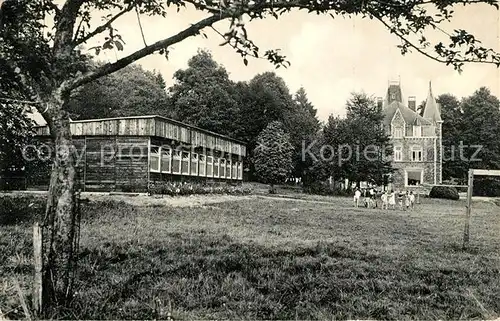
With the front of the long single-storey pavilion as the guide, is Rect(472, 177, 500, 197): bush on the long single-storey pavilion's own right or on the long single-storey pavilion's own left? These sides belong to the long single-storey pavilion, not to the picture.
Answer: on the long single-storey pavilion's own left

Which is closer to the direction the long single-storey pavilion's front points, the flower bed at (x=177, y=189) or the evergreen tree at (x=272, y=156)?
the flower bed

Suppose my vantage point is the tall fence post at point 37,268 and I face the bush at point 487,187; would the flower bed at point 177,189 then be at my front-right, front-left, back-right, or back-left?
front-left

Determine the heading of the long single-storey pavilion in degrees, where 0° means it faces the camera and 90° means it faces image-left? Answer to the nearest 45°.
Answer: approximately 315°

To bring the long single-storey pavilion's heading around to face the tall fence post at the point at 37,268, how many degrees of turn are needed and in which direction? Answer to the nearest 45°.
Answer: approximately 45° to its right

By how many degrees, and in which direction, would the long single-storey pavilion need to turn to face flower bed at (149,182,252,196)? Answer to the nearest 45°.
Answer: approximately 45° to its left

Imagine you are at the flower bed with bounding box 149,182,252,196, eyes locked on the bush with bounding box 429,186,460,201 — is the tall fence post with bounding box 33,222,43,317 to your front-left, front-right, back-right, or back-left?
back-right

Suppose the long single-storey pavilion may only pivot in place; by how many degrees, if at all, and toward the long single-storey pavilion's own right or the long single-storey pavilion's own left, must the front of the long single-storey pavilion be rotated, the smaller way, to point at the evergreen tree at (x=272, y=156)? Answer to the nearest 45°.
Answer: approximately 90° to the long single-storey pavilion's own left

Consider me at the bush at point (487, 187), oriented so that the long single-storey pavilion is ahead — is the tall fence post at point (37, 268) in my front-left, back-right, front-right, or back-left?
front-left
